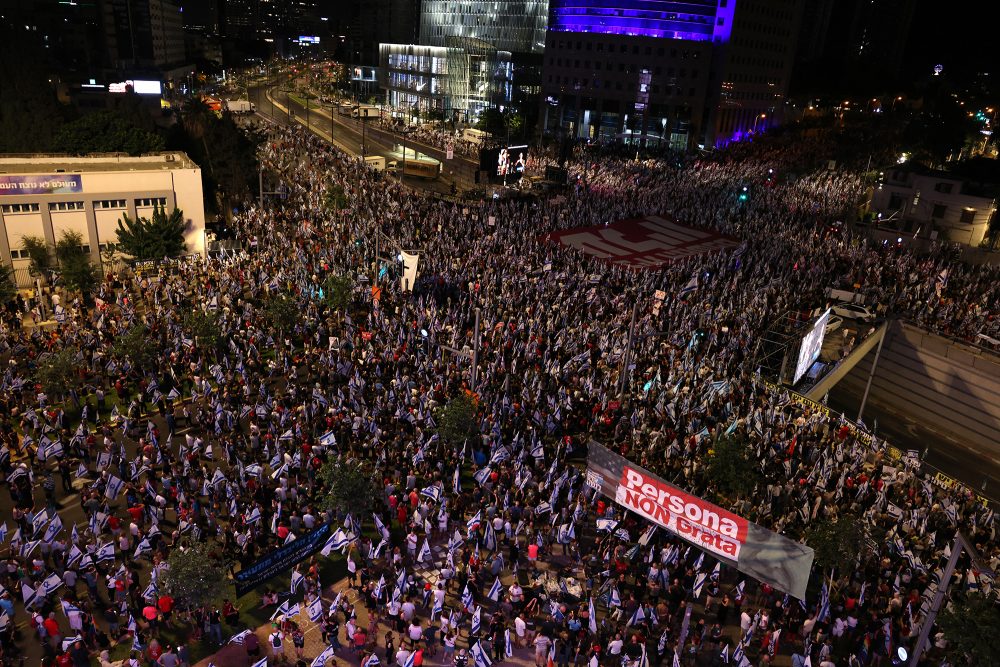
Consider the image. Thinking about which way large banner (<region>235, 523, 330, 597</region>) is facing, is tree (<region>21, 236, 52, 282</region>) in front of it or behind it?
behind

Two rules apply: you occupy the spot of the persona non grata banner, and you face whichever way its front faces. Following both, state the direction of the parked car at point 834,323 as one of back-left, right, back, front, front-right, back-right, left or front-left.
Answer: back-right

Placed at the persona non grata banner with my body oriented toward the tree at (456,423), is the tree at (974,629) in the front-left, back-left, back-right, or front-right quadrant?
back-right

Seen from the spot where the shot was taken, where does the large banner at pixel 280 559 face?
facing the viewer and to the right of the viewer

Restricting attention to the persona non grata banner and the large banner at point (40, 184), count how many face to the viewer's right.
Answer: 0

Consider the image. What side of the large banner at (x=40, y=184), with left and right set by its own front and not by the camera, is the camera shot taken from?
front

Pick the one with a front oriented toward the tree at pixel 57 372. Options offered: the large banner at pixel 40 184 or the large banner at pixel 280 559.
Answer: the large banner at pixel 40 184

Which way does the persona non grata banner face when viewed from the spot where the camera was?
facing the viewer and to the left of the viewer

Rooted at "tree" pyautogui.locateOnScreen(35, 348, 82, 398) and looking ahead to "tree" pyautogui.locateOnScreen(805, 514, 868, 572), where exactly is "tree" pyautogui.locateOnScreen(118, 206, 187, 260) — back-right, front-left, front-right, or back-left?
back-left

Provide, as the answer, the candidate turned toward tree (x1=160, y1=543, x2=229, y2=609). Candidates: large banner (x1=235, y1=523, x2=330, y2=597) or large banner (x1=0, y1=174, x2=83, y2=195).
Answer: large banner (x1=0, y1=174, x2=83, y2=195)

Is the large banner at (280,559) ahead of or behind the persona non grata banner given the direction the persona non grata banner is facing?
ahead

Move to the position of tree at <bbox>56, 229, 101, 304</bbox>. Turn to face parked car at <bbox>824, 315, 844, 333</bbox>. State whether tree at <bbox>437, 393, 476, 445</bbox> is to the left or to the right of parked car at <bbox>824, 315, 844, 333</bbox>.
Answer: right

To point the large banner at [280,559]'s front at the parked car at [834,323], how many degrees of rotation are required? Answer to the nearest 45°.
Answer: approximately 90° to its left

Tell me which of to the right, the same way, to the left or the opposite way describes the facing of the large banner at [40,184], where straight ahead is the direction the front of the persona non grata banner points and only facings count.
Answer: to the left

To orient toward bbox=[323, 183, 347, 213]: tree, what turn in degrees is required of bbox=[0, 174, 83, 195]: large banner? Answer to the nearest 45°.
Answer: approximately 90° to its left

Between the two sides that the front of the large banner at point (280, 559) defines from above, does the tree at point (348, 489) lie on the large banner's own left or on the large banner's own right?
on the large banner's own left

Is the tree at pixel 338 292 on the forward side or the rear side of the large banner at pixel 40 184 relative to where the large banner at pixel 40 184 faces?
on the forward side
